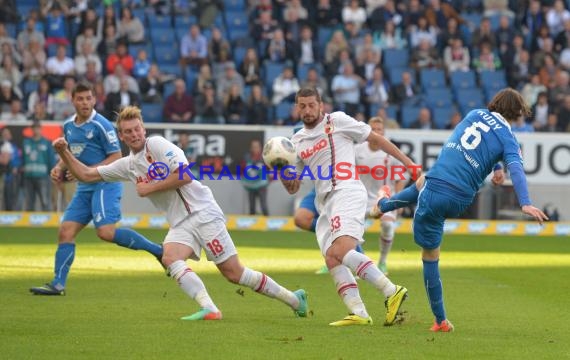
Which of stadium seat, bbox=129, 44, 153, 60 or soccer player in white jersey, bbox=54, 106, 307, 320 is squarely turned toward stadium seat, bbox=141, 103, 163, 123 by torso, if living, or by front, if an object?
stadium seat, bbox=129, 44, 153, 60

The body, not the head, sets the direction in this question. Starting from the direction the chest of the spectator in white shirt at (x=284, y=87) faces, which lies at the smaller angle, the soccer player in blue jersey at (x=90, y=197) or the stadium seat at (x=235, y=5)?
the soccer player in blue jersey

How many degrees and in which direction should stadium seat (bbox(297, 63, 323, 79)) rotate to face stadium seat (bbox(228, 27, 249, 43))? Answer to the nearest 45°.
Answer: approximately 135° to its right

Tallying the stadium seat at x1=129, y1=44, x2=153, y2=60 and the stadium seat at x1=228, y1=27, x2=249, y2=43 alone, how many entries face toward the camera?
2

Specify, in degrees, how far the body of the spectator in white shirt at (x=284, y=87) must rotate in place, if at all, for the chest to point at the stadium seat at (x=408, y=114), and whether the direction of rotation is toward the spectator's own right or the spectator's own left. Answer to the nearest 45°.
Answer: approximately 90° to the spectator's own left

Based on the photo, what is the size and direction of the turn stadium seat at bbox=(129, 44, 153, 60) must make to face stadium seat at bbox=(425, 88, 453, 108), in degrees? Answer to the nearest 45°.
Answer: approximately 90° to its left
